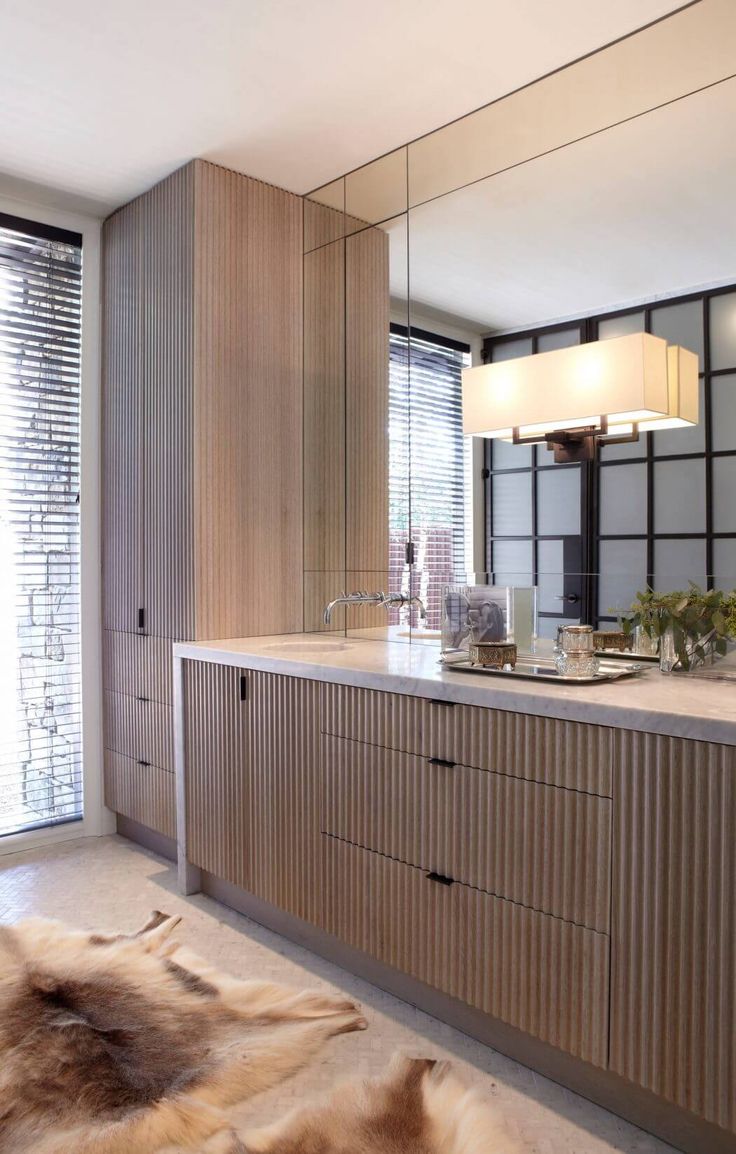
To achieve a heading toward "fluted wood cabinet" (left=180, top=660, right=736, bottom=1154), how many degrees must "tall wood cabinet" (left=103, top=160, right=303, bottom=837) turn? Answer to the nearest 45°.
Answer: approximately 90° to its left

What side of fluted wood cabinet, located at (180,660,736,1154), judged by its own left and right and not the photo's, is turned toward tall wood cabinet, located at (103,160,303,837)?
right

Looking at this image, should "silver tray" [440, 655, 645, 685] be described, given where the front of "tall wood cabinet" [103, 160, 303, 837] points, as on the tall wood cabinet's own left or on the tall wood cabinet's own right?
on the tall wood cabinet's own left

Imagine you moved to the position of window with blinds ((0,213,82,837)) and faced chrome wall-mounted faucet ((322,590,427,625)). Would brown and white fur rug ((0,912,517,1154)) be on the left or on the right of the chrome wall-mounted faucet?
right

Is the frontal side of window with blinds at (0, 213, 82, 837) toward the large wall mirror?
yes

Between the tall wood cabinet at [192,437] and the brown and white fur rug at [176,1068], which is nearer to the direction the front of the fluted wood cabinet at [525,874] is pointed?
the brown and white fur rug

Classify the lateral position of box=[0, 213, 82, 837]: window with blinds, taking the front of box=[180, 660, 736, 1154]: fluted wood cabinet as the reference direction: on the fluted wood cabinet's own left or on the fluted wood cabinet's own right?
on the fluted wood cabinet's own right

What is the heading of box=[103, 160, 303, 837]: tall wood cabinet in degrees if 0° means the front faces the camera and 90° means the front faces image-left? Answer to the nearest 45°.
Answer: approximately 45°
